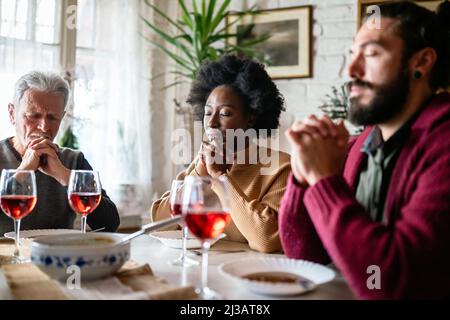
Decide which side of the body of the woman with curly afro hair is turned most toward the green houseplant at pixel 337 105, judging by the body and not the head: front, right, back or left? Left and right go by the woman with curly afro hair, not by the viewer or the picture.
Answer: back

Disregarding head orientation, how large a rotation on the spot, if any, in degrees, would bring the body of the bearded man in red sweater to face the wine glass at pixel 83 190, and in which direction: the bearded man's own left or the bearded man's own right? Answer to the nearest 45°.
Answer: approximately 45° to the bearded man's own right

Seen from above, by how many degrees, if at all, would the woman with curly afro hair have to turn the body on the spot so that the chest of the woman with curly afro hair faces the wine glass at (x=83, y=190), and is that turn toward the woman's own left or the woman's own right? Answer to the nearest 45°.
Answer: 0° — they already face it

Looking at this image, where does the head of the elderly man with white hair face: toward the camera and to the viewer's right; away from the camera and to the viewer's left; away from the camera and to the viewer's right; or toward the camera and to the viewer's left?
toward the camera and to the viewer's right

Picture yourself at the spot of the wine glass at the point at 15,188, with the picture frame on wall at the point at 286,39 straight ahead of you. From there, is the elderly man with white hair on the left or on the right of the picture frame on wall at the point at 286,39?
left

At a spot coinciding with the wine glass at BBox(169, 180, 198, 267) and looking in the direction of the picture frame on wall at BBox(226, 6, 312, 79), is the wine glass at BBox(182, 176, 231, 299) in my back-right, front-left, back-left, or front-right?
back-right

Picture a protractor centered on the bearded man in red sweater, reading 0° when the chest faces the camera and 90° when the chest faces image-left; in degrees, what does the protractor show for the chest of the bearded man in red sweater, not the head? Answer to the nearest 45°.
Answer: approximately 45°

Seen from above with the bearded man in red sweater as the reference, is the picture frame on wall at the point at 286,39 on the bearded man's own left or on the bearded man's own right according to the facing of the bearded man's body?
on the bearded man's own right

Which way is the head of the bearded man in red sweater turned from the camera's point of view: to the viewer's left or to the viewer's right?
to the viewer's left

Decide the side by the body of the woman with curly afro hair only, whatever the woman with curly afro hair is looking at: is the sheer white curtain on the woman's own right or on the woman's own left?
on the woman's own right

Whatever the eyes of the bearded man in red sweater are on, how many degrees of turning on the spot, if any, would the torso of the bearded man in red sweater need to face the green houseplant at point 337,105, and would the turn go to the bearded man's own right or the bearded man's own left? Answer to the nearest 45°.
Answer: approximately 135° to the bearded man's own right

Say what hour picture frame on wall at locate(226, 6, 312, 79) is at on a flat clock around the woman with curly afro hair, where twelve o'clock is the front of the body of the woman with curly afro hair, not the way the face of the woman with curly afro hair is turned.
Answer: The picture frame on wall is roughly at 5 o'clock from the woman with curly afro hair.

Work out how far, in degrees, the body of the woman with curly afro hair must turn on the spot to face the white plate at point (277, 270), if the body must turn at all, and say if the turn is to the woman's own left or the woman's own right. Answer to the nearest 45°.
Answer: approximately 45° to the woman's own left

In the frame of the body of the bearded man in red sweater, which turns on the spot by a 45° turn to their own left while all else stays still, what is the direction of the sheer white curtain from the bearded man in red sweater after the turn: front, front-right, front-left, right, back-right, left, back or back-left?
back-right
